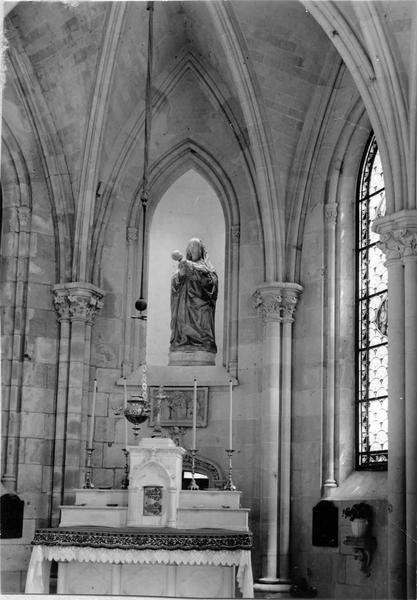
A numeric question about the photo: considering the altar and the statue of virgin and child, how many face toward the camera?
2

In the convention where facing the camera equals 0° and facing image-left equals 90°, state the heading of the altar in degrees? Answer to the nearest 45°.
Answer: approximately 0°

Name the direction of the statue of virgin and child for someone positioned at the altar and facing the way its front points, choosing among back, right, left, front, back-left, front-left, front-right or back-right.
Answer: back

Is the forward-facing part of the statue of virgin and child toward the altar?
yes

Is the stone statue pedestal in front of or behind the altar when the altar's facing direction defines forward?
behind

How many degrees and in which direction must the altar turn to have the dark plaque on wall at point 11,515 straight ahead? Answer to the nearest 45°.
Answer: approximately 135° to its right

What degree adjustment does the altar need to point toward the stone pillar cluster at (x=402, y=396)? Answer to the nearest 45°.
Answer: approximately 90° to its left

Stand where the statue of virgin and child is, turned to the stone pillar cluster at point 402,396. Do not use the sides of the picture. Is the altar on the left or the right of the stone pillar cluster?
right
